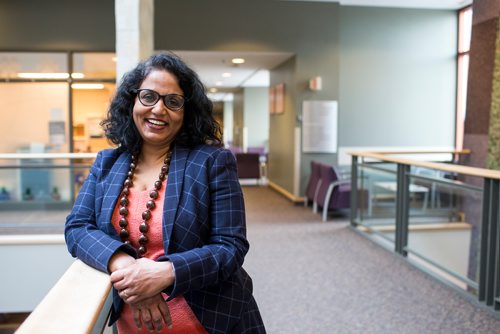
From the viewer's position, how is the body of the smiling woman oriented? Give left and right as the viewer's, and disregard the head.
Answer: facing the viewer and to the left of the viewer

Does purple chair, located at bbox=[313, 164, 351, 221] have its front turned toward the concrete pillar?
no

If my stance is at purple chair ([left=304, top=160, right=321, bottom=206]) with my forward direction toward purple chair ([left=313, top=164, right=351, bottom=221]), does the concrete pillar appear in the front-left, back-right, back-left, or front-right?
front-right

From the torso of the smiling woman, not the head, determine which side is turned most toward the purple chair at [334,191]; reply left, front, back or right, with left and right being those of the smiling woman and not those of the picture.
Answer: back

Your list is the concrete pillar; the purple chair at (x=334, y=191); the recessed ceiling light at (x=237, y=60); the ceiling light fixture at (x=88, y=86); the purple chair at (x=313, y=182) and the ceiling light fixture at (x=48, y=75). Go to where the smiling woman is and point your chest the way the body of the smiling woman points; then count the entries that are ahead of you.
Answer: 0

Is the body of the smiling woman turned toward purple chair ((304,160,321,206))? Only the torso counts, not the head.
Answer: no

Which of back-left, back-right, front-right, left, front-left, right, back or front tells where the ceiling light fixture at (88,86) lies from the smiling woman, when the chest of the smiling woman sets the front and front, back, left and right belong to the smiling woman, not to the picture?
back-right

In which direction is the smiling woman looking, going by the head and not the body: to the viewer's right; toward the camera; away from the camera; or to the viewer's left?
toward the camera

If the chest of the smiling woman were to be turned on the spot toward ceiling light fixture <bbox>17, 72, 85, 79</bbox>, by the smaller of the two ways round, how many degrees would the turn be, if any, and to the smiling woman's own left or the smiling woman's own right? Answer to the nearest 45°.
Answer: approximately 135° to the smiling woman's own right

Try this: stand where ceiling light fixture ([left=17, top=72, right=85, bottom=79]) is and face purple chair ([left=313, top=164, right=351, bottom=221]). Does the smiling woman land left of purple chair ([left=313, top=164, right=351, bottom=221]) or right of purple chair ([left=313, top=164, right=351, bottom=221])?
right
